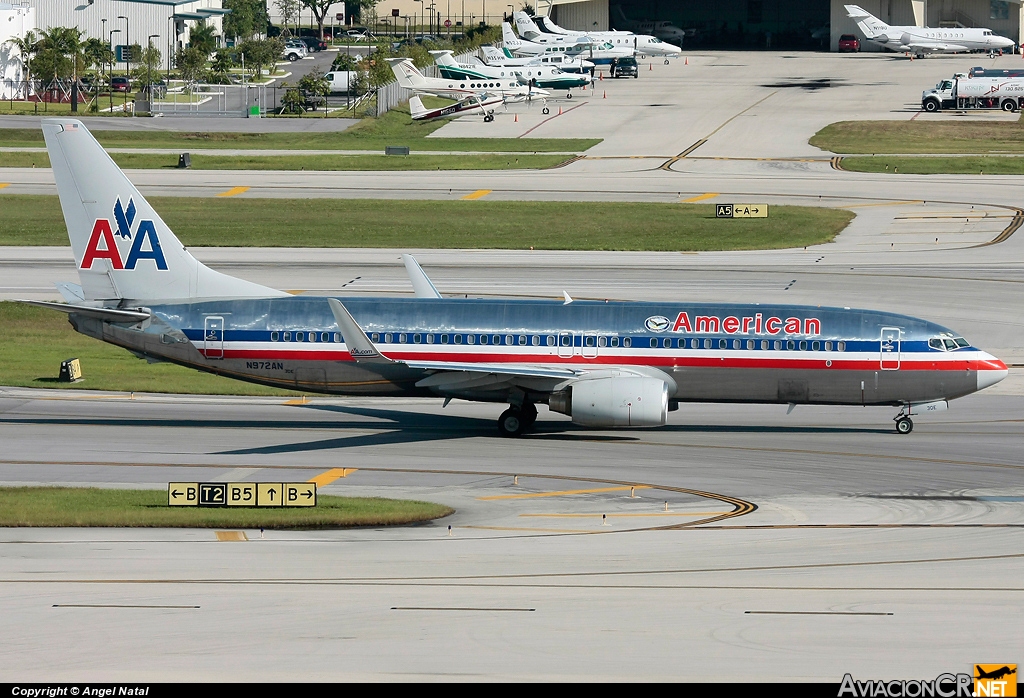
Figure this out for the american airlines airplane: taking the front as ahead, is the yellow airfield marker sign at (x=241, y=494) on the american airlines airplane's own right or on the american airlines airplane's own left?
on the american airlines airplane's own right

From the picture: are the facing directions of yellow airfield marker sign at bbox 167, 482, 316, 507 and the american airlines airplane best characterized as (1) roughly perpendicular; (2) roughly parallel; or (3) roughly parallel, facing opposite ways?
roughly perpendicular

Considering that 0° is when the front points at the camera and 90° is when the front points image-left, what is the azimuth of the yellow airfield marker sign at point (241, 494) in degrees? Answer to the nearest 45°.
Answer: approximately 0°

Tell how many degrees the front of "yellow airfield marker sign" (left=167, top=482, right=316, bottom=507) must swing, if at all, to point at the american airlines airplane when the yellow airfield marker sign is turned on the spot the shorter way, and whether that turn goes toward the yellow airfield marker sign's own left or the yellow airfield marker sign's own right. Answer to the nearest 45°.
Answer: approximately 135° to the yellow airfield marker sign's own left

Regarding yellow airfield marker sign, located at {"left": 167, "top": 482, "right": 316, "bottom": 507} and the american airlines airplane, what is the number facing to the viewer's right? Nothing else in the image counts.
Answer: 1

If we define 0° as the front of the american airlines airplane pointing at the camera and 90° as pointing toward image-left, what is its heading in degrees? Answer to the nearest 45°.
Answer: approximately 270°
